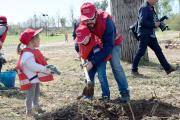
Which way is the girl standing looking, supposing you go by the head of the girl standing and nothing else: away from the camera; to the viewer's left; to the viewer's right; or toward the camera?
to the viewer's right

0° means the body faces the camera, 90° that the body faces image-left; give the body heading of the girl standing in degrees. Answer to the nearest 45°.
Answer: approximately 270°

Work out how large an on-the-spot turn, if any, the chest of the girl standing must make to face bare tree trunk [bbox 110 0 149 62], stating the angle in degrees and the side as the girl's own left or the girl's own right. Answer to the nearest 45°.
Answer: approximately 45° to the girl's own left

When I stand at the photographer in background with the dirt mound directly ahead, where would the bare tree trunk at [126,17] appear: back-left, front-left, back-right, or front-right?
back-right

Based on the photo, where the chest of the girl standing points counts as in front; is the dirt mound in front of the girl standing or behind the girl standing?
in front
